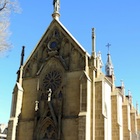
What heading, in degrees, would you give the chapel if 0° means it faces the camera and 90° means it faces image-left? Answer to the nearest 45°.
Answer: approximately 45°
